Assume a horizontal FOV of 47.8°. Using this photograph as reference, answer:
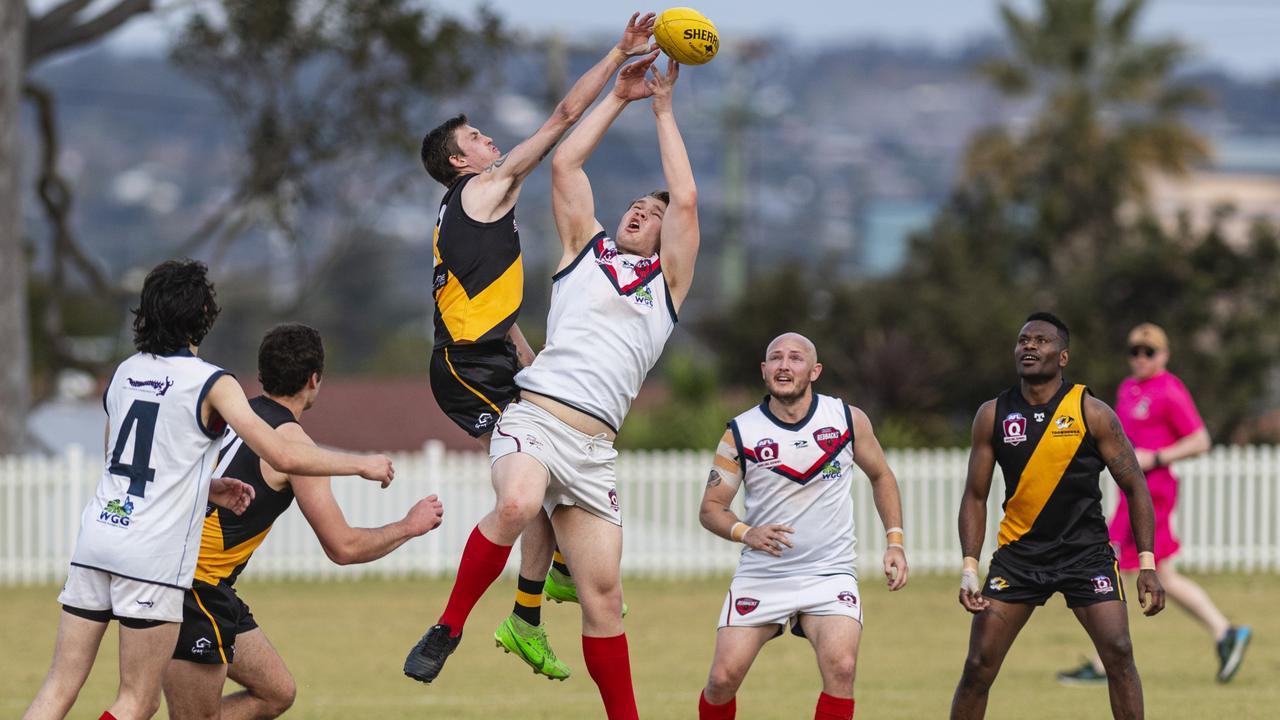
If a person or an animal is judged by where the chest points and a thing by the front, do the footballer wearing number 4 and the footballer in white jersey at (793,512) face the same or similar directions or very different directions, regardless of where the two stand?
very different directions

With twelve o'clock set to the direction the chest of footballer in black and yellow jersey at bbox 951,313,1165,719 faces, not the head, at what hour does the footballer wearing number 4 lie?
The footballer wearing number 4 is roughly at 2 o'clock from the footballer in black and yellow jersey.

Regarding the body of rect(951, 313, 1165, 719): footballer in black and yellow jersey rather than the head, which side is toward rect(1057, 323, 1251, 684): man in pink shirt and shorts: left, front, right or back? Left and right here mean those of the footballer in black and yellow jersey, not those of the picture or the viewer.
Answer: back

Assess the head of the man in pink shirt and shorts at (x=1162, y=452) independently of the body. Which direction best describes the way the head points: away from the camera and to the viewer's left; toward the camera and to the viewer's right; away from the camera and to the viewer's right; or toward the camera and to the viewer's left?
toward the camera and to the viewer's left

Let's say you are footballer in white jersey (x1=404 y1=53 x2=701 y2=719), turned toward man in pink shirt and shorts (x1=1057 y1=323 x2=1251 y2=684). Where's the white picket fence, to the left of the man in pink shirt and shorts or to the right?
left

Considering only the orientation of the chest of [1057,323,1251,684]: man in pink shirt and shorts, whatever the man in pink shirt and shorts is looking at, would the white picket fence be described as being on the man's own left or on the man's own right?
on the man's own right

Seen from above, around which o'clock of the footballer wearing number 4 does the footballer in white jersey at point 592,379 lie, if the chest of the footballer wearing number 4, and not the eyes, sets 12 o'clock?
The footballer in white jersey is roughly at 1 o'clock from the footballer wearing number 4.

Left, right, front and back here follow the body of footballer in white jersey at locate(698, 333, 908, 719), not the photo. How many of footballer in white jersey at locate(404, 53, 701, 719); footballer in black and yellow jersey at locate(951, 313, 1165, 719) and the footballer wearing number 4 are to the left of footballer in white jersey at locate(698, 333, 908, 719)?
1

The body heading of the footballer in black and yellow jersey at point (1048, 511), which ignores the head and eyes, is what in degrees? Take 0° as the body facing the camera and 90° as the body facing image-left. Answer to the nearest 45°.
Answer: approximately 0°

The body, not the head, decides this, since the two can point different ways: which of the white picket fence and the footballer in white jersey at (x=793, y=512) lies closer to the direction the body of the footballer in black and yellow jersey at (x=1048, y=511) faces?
the footballer in white jersey

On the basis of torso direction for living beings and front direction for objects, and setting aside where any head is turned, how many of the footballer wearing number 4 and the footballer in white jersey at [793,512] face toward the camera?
1
